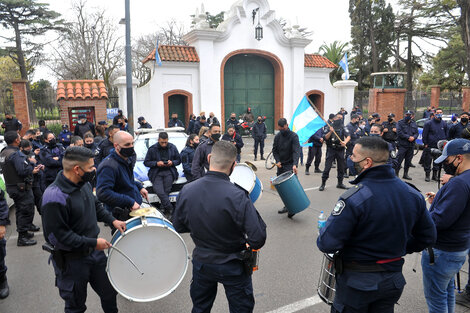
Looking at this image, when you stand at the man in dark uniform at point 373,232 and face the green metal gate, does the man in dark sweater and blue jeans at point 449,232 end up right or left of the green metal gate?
right

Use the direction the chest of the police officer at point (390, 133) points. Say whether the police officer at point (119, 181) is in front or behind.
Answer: in front

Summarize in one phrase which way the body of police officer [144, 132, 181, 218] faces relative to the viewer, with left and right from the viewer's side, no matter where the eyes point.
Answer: facing the viewer

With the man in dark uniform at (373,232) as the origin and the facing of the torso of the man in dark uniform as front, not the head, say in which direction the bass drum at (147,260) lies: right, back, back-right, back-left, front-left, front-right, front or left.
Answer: front-left

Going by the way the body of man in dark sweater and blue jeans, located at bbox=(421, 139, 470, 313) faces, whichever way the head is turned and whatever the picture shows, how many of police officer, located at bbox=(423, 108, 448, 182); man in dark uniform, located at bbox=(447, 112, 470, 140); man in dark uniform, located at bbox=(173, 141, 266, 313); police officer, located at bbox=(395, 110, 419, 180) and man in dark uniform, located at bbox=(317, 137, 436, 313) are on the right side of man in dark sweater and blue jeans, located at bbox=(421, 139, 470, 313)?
3

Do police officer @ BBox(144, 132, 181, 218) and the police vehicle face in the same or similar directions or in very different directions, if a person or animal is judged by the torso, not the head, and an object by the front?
same or similar directions

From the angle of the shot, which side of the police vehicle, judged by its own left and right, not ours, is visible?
front

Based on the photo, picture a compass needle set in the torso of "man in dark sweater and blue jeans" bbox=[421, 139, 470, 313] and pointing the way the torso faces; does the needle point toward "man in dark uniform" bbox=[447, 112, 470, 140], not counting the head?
no

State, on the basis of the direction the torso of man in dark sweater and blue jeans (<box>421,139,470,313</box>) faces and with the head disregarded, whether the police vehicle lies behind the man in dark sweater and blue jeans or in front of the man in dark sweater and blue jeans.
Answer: in front

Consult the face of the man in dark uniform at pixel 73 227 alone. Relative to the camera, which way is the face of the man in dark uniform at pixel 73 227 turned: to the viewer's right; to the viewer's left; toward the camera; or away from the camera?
to the viewer's right

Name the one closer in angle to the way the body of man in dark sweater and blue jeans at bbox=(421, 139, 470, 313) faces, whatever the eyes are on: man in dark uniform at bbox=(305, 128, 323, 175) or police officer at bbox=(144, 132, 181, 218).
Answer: the police officer

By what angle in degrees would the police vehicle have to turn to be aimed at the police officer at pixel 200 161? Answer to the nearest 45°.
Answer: approximately 45° to its left

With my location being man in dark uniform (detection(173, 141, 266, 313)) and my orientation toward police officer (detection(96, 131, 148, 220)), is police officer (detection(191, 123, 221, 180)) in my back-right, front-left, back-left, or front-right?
front-right

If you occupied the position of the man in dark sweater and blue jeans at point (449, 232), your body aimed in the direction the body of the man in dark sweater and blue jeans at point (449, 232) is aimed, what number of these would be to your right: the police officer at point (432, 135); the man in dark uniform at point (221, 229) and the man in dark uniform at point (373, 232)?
1

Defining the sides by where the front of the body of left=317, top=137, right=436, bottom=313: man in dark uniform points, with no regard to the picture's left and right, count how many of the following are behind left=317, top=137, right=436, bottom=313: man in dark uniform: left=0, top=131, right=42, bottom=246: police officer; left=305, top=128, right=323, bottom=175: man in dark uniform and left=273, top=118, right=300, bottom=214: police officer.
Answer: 0

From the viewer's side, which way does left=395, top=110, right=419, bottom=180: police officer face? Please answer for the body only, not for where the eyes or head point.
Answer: toward the camera
